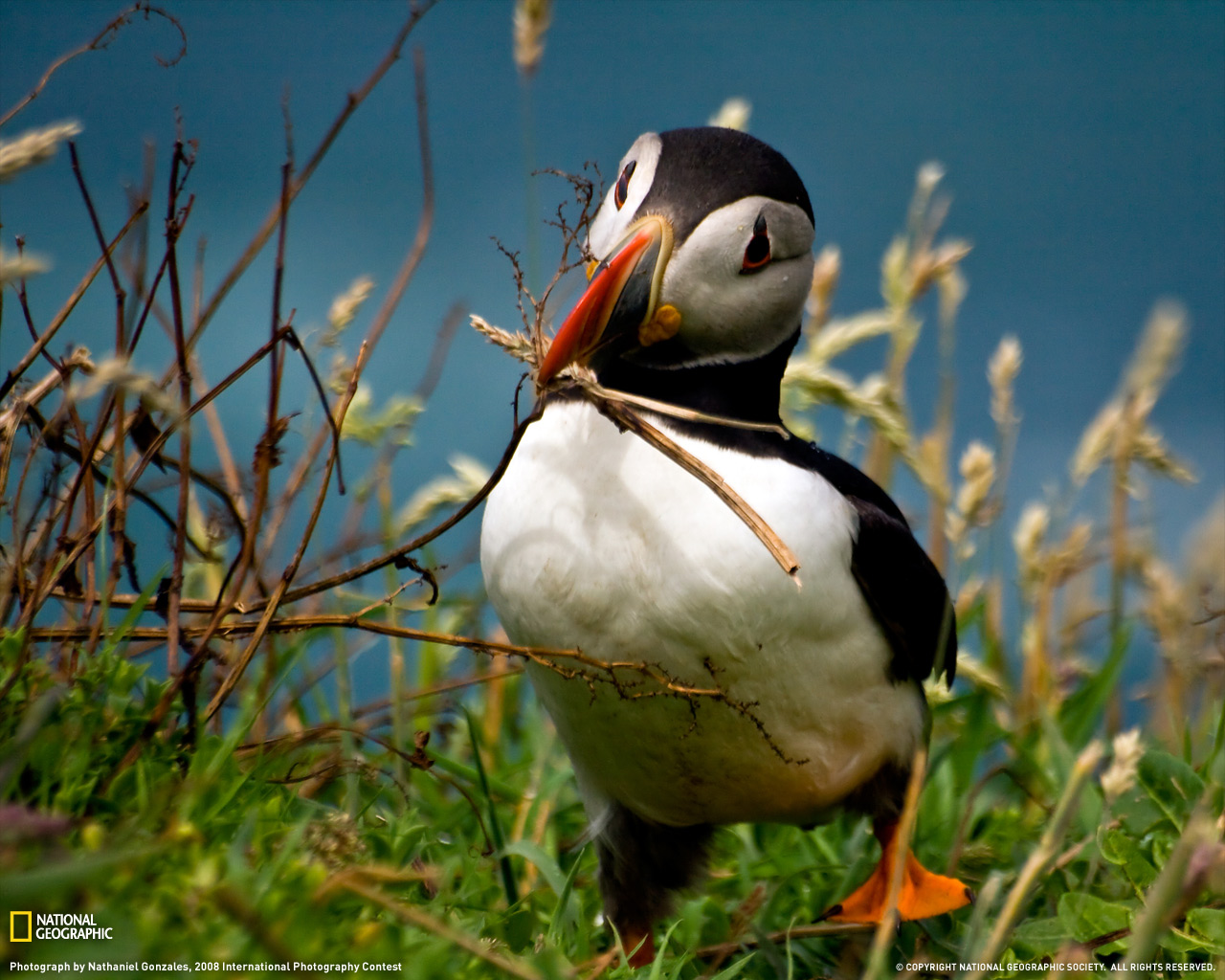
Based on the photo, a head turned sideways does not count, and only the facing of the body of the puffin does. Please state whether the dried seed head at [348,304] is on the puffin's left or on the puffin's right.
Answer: on the puffin's right

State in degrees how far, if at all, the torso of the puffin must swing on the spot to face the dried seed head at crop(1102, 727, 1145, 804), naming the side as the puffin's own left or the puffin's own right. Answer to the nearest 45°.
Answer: approximately 90° to the puffin's own left

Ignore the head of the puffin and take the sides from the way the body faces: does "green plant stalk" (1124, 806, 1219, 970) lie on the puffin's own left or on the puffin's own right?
on the puffin's own left

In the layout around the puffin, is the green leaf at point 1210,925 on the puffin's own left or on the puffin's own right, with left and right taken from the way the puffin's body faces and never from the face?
on the puffin's own left

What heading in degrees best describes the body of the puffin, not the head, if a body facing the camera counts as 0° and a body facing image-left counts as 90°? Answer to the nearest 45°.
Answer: approximately 45°

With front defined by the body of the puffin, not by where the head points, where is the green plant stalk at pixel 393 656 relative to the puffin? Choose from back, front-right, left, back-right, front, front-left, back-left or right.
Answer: right

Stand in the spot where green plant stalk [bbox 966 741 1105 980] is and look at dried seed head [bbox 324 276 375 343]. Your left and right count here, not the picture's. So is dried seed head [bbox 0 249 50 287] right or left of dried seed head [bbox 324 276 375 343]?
left

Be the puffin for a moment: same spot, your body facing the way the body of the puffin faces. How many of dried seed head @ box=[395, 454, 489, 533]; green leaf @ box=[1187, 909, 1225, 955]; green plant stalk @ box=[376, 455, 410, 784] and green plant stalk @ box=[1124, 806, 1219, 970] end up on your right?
2
